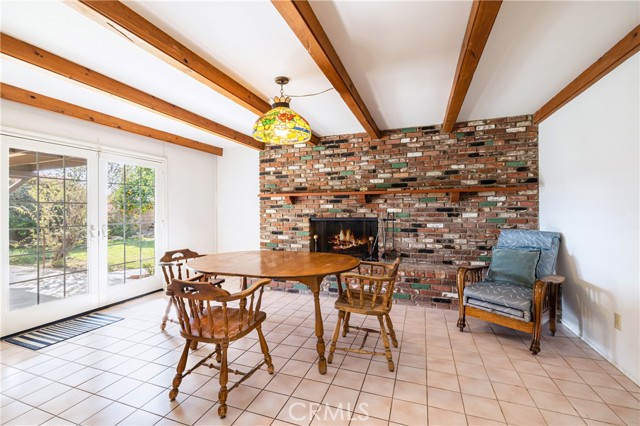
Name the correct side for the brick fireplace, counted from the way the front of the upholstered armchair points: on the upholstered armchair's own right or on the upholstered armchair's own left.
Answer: on the upholstered armchair's own right

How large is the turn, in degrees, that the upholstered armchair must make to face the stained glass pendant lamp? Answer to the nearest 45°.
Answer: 0° — it already faces it

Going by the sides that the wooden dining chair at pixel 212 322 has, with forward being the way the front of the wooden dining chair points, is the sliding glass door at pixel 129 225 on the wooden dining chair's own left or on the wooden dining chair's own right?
on the wooden dining chair's own left

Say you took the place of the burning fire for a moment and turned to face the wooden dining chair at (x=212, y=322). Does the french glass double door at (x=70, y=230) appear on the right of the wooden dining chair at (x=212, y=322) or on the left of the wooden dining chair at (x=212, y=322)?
right

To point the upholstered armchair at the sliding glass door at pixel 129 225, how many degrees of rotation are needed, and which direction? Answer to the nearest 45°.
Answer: approximately 45° to its right

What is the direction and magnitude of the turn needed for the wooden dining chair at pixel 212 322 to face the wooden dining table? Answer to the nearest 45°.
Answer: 0° — it already faces it

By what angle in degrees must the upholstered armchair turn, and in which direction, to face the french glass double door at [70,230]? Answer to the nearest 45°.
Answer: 0° — it already faces it

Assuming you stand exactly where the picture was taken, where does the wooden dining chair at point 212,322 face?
facing away from the viewer and to the right of the viewer

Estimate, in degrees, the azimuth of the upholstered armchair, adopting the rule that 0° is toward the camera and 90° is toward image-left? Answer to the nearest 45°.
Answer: approximately 45°

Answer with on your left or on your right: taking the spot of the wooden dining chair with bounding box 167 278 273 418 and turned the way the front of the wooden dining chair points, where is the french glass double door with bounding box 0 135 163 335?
on your left

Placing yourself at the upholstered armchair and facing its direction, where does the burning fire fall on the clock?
The burning fire is roughly at 2 o'clock from the upholstered armchair.

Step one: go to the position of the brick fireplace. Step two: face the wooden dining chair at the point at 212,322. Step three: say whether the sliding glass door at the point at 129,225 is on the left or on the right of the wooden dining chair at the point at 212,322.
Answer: right
